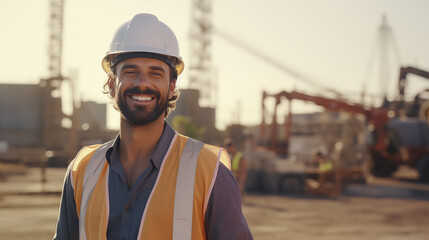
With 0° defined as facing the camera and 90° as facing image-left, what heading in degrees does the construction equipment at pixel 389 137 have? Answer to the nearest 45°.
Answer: approximately 90°

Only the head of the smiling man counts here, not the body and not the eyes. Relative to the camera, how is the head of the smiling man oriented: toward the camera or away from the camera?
toward the camera

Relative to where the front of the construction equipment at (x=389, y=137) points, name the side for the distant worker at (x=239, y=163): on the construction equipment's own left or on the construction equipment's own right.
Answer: on the construction equipment's own left

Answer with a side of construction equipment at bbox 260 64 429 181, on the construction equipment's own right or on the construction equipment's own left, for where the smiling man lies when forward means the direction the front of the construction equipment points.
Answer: on the construction equipment's own left
